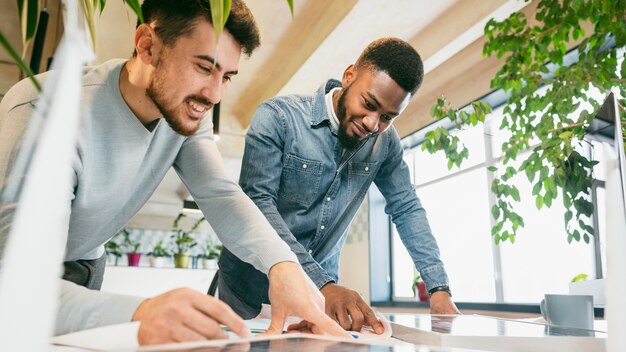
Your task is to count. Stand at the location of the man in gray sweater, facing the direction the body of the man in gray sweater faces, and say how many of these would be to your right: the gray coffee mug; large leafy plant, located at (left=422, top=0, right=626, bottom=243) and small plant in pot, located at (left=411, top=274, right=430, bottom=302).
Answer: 0

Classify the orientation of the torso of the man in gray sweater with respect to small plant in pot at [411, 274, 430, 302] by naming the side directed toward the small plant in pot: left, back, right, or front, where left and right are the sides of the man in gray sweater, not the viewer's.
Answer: left

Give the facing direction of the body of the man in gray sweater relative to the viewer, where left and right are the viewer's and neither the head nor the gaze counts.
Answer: facing the viewer and to the right of the viewer

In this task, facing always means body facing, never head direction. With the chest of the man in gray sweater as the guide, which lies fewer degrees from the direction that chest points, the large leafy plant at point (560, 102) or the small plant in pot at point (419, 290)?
the large leafy plant

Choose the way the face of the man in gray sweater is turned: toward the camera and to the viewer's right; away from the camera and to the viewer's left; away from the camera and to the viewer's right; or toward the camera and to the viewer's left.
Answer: toward the camera and to the viewer's right

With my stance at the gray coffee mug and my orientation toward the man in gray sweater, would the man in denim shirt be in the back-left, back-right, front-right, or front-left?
front-right

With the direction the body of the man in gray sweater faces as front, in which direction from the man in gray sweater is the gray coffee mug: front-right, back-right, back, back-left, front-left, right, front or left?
front-left

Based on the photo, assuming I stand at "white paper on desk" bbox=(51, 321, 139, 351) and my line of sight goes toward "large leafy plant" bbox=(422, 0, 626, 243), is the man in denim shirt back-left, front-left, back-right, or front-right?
front-left
